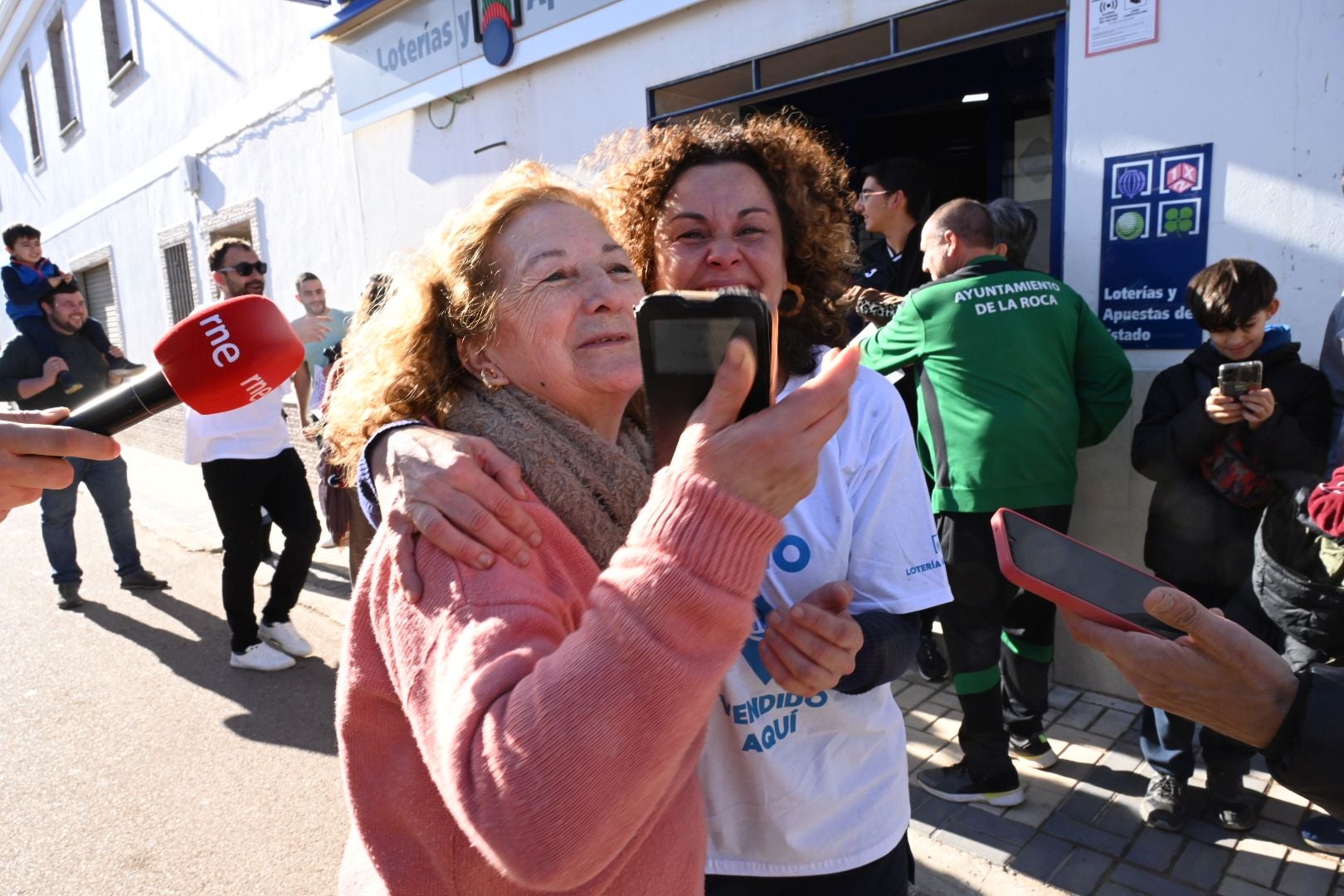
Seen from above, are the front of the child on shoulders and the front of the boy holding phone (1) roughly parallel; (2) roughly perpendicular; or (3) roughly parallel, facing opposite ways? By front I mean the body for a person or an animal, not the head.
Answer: roughly perpendicular

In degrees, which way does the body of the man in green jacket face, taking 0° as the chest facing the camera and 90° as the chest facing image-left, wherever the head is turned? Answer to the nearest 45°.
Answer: approximately 135°

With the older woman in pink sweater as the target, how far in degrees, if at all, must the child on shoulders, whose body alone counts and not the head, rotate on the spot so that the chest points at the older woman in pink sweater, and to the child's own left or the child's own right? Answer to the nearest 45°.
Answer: approximately 45° to the child's own right

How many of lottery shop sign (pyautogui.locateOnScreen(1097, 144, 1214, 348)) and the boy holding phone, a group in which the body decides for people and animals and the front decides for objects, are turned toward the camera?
2

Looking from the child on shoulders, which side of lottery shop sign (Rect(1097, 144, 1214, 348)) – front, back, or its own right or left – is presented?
right

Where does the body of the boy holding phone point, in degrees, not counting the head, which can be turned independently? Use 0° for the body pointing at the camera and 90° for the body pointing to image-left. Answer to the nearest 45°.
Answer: approximately 0°

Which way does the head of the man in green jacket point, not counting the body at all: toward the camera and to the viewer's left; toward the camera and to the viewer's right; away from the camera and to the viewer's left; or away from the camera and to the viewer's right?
away from the camera and to the viewer's left

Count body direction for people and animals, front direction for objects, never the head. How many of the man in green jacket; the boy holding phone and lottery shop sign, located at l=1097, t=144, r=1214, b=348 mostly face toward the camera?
2

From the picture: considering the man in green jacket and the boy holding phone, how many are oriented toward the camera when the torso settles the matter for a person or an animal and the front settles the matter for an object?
1

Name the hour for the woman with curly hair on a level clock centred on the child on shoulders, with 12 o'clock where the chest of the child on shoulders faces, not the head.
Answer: The woman with curly hair is roughly at 1 o'clock from the child on shoulders.
